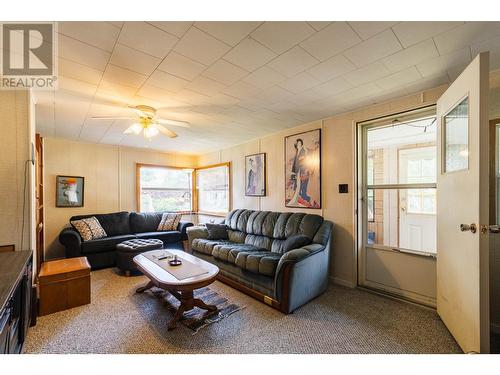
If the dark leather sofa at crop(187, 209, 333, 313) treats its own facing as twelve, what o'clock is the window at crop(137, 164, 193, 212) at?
The window is roughly at 3 o'clock from the dark leather sofa.

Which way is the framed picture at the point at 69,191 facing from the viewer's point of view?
toward the camera

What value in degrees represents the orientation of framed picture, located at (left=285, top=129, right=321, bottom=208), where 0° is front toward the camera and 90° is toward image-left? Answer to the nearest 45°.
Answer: approximately 45°

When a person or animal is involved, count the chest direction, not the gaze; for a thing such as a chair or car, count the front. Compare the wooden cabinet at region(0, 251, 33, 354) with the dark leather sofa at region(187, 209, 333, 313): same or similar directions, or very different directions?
very different directions

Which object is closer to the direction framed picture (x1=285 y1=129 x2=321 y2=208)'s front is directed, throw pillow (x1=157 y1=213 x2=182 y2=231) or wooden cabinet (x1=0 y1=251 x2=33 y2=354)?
the wooden cabinet

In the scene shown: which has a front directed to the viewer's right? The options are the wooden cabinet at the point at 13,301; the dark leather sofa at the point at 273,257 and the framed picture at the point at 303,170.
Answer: the wooden cabinet

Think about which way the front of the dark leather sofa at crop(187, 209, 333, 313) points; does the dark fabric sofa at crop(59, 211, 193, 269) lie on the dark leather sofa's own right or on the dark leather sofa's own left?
on the dark leather sofa's own right

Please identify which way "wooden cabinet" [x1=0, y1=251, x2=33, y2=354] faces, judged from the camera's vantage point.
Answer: facing to the right of the viewer

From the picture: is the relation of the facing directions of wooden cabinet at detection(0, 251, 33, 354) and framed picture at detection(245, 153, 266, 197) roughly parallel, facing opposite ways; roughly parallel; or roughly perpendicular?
roughly parallel, facing opposite ways

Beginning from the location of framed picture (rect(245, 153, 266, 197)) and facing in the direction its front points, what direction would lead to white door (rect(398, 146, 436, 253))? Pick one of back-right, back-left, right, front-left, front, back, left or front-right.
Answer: left

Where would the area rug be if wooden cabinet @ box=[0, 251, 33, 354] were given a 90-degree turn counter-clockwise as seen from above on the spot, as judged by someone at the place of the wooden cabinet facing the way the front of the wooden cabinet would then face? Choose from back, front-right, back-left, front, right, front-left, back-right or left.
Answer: right

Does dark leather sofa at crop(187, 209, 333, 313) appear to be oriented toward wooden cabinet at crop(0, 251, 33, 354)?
yes

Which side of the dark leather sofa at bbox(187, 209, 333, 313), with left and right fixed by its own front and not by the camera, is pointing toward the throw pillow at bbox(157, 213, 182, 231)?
right

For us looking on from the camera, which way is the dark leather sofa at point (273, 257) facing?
facing the viewer and to the left of the viewer

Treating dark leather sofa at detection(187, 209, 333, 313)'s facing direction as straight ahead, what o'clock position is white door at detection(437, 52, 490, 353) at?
The white door is roughly at 9 o'clock from the dark leather sofa.

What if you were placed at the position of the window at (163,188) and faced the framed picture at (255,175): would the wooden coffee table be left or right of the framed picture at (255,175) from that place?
right

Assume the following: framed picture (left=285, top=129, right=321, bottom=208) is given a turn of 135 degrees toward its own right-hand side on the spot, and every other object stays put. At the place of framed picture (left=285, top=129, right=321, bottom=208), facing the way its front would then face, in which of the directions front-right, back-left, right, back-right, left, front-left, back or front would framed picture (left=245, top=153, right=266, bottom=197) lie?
front-left
